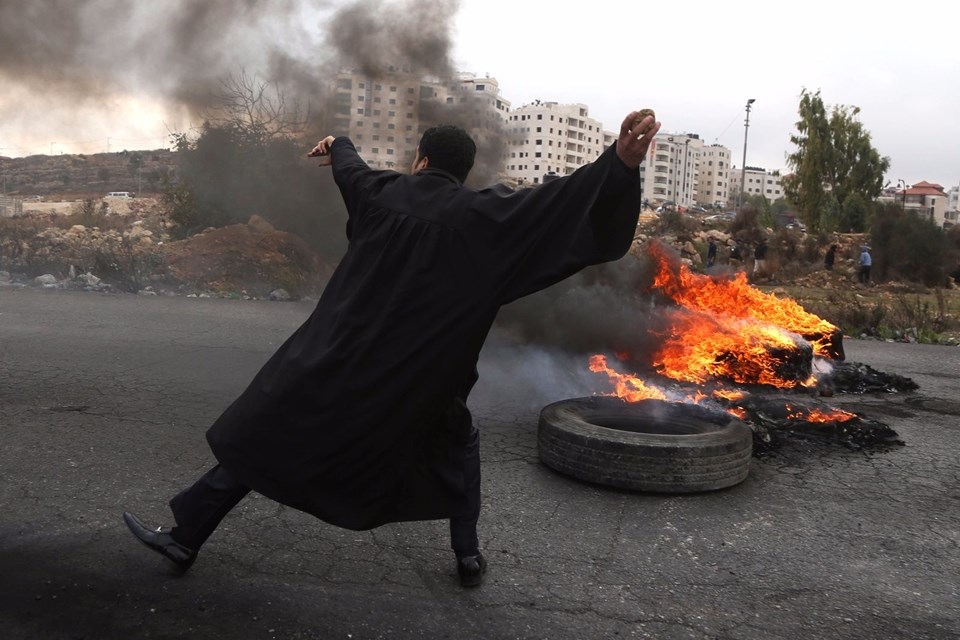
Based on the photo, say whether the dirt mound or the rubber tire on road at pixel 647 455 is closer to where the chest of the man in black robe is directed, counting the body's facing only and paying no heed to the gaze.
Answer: the dirt mound

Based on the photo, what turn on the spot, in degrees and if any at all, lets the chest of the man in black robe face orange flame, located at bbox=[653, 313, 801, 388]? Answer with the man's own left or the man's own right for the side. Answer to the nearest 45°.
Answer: approximately 45° to the man's own right

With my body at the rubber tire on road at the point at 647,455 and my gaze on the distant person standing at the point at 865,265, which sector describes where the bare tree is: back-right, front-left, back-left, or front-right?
front-left

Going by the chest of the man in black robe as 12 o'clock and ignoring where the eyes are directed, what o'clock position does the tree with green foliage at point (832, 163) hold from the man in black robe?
The tree with green foliage is roughly at 1 o'clock from the man in black robe.

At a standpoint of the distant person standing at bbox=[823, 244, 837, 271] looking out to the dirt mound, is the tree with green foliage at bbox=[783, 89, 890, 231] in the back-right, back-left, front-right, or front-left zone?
back-right

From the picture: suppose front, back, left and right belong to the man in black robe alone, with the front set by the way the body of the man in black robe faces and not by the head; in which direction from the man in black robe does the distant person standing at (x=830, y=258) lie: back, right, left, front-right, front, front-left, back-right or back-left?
front-right

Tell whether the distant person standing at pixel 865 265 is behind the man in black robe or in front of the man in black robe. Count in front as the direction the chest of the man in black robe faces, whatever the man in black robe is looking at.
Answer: in front

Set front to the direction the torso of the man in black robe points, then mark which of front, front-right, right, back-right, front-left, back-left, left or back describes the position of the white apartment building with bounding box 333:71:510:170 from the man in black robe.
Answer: front

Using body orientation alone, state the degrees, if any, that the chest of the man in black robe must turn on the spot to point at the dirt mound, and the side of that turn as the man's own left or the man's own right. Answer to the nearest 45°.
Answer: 0° — they already face it

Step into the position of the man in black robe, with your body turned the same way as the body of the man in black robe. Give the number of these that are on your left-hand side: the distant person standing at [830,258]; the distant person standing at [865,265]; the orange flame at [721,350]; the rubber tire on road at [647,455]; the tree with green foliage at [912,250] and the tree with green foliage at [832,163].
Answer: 0

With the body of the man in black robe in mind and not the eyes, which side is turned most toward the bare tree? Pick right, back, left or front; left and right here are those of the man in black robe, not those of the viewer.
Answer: front

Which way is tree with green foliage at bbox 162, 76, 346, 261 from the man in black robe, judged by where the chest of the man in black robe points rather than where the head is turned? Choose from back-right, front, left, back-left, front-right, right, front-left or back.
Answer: front

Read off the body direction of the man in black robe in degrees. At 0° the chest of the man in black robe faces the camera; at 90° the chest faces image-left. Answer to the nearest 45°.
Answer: approximately 180°

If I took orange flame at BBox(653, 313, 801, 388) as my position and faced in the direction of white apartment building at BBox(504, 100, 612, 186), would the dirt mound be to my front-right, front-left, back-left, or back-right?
front-left
